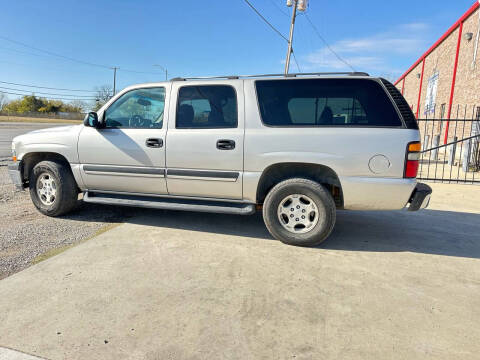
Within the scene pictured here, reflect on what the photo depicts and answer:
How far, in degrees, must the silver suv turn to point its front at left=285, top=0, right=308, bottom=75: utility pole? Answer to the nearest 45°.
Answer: approximately 90° to its right

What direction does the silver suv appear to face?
to the viewer's left
